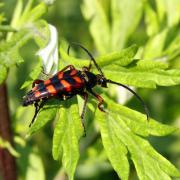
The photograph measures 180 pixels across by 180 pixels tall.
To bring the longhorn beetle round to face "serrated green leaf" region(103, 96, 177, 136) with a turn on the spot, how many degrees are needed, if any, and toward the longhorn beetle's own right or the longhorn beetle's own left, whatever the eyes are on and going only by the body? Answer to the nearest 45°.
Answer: approximately 45° to the longhorn beetle's own right

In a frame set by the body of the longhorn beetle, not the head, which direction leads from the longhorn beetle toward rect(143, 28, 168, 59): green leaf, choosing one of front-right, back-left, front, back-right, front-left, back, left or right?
front-left

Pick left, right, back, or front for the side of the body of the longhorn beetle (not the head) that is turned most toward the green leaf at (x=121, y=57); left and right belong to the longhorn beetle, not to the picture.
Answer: front

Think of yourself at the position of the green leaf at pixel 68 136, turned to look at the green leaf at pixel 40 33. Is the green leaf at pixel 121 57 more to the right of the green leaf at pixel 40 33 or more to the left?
right

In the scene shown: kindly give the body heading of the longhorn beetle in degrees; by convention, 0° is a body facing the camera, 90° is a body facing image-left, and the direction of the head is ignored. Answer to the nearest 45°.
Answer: approximately 270°

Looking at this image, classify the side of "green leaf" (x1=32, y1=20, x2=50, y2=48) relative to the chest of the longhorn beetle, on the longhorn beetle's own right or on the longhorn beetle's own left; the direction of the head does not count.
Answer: on the longhorn beetle's own left

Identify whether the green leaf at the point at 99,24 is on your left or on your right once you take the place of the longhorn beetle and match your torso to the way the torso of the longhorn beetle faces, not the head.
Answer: on your left

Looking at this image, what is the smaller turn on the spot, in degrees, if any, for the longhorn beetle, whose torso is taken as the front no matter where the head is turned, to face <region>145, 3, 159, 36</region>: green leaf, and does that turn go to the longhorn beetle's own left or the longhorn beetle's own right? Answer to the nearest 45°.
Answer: approximately 45° to the longhorn beetle's own left

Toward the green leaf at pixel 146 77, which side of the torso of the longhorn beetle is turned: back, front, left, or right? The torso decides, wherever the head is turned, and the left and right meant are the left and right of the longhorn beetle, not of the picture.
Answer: front
